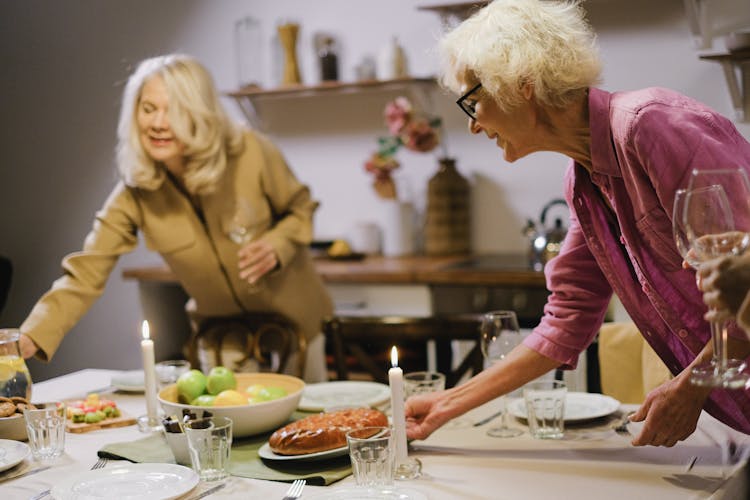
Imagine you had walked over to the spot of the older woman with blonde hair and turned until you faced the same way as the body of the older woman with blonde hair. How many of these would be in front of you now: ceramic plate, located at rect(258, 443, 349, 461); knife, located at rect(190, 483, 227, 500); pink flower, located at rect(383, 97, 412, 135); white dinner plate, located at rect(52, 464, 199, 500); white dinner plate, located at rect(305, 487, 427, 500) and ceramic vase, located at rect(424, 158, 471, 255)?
4

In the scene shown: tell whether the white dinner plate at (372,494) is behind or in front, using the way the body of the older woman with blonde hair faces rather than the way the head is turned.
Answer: in front

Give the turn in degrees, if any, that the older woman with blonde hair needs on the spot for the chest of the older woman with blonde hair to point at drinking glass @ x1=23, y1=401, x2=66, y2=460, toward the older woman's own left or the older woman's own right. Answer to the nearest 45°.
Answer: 0° — they already face it

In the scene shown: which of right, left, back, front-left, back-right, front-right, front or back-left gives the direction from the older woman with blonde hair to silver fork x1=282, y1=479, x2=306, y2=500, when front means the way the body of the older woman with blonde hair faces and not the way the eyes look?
front

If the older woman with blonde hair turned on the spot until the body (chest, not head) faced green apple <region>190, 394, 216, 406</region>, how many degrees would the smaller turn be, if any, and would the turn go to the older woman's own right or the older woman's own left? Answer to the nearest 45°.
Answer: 0° — they already face it

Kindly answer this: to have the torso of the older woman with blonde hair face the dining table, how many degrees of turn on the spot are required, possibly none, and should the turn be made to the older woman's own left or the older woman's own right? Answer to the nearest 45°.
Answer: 0° — they already face it

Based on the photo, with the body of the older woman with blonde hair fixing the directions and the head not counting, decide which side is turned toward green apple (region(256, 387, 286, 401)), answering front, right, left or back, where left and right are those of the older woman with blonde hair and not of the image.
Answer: front

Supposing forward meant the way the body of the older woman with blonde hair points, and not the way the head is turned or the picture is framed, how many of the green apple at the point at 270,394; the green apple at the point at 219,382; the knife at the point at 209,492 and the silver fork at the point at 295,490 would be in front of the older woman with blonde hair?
4

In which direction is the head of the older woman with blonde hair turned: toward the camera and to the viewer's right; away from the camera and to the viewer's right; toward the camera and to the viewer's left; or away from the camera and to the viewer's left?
toward the camera and to the viewer's left

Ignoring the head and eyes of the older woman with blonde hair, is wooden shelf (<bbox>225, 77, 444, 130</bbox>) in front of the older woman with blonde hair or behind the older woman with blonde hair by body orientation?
behind

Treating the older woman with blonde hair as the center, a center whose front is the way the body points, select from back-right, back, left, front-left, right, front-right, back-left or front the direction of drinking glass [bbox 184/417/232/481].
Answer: front

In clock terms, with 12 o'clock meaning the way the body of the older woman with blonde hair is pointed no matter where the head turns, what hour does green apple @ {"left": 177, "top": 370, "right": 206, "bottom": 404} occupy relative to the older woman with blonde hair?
The green apple is roughly at 12 o'clock from the older woman with blonde hair.

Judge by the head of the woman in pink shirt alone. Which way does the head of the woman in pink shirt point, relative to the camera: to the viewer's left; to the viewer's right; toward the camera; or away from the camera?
to the viewer's left

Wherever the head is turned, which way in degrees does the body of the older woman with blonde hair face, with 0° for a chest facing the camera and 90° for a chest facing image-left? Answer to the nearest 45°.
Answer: approximately 0°

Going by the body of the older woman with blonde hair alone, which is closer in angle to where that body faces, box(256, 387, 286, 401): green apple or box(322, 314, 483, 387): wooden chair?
the green apple

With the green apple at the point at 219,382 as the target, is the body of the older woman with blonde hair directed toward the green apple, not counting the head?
yes
